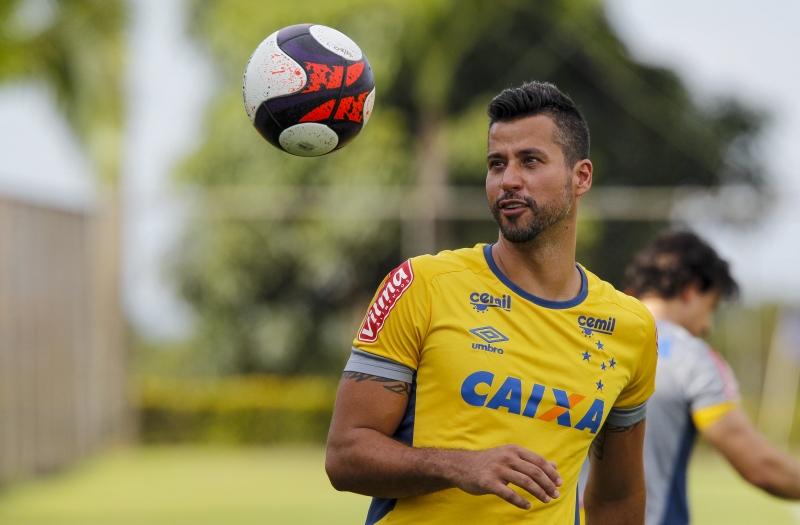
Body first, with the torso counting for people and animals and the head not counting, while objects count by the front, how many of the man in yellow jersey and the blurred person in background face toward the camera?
1

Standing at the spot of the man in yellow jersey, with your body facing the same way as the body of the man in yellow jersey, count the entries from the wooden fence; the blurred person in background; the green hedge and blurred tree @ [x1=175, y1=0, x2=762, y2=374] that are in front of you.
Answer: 0

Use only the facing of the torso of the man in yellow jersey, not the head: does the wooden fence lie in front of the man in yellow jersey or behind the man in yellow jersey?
behind

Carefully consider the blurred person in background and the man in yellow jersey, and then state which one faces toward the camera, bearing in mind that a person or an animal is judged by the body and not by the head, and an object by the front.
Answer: the man in yellow jersey

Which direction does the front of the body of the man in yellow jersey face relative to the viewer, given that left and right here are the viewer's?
facing the viewer

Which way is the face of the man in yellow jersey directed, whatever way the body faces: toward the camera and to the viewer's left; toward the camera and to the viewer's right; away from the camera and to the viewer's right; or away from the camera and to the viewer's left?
toward the camera and to the viewer's left

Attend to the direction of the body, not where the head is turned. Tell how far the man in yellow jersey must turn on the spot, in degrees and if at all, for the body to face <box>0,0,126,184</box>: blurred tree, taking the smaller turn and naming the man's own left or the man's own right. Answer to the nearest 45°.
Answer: approximately 135° to the man's own right

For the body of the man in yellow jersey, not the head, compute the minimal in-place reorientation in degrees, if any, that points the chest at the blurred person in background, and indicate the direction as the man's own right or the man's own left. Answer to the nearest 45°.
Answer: approximately 135° to the man's own left

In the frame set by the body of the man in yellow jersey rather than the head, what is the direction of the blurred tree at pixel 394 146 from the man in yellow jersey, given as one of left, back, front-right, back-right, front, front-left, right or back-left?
back

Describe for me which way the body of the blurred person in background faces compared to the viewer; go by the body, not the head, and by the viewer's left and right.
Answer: facing away from the viewer and to the right of the viewer

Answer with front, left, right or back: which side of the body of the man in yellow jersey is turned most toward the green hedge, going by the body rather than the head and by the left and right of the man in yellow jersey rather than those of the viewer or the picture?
back
